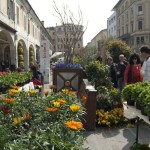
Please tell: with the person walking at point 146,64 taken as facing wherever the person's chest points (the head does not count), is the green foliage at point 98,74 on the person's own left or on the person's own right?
on the person's own right

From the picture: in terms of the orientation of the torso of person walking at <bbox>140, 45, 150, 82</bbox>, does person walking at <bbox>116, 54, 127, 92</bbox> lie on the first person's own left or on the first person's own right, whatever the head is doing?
on the first person's own right

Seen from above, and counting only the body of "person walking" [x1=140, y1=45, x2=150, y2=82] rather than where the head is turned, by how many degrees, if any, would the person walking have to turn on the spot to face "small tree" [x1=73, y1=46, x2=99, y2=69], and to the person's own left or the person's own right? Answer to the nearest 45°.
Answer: approximately 90° to the person's own right
